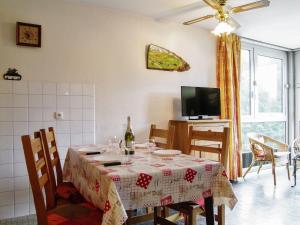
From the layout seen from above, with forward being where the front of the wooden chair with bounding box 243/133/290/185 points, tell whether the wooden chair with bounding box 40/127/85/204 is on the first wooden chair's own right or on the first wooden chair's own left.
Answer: on the first wooden chair's own right

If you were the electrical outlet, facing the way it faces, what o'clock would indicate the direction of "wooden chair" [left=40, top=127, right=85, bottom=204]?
The wooden chair is roughly at 12 o'clock from the electrical outlet.

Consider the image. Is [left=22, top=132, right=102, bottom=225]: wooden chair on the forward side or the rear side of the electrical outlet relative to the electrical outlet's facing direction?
on the forward side

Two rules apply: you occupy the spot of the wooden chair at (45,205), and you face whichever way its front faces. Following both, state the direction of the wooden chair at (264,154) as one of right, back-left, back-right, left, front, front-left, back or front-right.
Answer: front-left

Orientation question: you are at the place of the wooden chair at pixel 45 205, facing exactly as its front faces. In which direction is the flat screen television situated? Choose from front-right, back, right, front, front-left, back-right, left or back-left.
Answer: front-left

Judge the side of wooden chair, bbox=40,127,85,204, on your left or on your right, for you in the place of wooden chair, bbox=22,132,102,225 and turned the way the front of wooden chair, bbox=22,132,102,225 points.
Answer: on your left

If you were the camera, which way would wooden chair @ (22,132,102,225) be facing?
facing to the right of the viewer

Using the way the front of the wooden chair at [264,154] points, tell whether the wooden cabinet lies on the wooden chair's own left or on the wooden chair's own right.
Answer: on the wooden chair's own right
